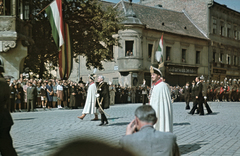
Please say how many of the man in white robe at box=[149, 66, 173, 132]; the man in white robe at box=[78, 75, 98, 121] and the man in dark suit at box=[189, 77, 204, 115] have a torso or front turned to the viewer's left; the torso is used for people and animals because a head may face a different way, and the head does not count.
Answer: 3

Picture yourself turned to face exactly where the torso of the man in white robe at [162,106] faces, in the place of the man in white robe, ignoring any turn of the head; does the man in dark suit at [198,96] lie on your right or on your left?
on your right

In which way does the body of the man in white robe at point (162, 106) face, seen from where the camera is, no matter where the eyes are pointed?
to the viewer's left

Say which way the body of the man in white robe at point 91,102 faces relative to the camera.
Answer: to the viewer's left

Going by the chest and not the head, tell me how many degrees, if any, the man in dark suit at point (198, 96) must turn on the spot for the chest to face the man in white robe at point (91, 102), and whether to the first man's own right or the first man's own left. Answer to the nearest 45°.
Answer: approximately 45° to the first man's own left

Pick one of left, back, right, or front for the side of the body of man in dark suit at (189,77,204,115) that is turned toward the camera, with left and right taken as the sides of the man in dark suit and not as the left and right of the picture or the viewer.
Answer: left
